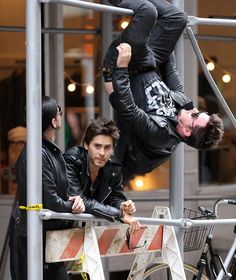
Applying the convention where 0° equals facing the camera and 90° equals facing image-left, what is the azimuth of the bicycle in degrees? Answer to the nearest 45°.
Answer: approximately 90°

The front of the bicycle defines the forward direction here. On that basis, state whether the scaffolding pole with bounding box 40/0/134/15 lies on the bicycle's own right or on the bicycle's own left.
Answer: on the bicycle's own left

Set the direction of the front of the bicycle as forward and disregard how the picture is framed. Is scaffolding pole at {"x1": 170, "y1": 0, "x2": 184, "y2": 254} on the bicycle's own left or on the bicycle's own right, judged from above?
on the bicycle's own left

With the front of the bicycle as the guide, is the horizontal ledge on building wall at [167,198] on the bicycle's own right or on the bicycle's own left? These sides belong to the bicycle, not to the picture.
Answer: on the bicycle's own right
